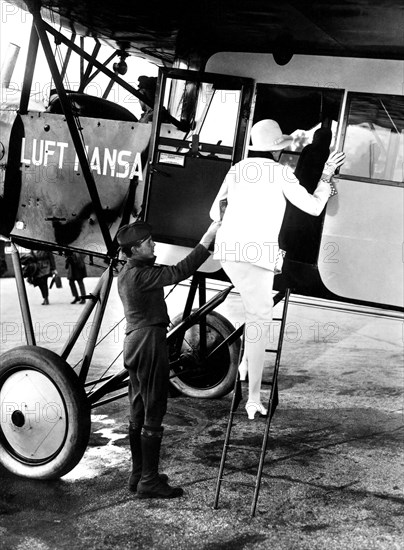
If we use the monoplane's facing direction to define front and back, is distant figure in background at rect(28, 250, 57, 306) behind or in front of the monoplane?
in front

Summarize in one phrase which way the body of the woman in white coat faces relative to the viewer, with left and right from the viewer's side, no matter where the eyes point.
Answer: facing away from the viewer and to the right of the viewer

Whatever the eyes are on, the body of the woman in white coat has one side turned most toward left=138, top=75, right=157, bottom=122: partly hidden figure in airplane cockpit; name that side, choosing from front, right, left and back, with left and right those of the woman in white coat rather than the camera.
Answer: left

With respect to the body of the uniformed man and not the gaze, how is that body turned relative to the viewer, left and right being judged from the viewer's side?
facing to the right of the viewer

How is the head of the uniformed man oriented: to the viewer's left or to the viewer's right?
to the viewer's right

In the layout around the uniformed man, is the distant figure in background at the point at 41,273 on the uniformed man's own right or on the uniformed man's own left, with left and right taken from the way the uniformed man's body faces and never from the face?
on the uniformed man's own left

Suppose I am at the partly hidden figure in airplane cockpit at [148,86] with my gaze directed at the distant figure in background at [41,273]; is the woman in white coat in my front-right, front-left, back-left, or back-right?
back-right
